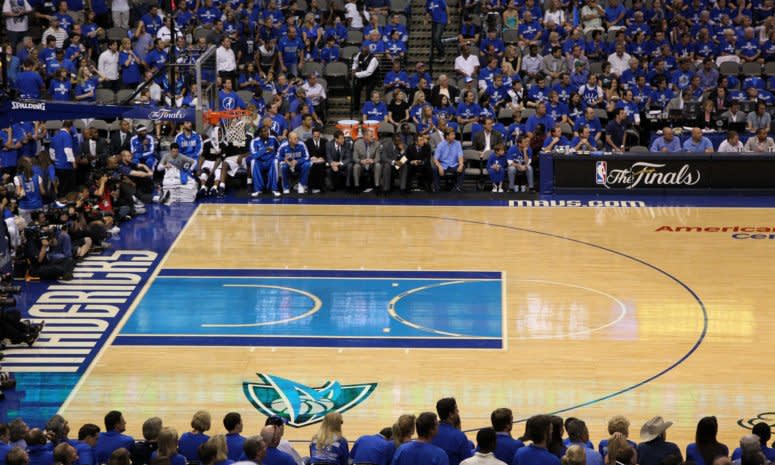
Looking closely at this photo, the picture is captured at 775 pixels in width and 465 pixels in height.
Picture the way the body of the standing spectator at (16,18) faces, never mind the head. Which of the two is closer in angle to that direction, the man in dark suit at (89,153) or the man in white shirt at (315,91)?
the man in dark suit

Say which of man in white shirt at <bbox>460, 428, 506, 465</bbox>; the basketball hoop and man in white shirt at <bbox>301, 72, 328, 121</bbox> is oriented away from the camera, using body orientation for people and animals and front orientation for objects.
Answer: man in white shirt at <bbox>460, 428, 506, 465</bbox>

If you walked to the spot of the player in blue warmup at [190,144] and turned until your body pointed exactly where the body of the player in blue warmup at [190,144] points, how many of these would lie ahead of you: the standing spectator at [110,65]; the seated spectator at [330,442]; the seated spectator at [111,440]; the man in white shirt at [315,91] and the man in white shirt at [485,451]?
3

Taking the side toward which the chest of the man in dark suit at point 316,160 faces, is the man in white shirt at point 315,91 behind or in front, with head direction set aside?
behind

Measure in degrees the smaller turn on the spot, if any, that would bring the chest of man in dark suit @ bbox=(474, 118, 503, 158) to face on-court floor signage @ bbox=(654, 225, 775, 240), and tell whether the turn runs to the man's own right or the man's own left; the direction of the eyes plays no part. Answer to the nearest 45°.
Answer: approximately 45° to the man's own left

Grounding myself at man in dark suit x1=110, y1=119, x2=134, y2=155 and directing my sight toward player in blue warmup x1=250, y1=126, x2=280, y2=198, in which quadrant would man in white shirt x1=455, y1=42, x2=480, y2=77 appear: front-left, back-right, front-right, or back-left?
front-left

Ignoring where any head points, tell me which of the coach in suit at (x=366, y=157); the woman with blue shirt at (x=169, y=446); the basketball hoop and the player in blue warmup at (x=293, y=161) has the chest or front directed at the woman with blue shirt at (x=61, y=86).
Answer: the woman with blue shirt at (x=169, y=446)

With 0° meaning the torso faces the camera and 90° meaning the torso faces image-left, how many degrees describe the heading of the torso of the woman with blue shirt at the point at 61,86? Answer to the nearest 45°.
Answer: approximately 0°

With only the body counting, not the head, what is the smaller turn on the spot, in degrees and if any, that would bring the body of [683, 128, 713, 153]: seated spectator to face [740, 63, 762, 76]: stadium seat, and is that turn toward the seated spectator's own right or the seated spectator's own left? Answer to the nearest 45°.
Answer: approximately 180°

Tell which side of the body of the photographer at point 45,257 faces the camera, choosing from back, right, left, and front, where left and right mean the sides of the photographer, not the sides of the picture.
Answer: right

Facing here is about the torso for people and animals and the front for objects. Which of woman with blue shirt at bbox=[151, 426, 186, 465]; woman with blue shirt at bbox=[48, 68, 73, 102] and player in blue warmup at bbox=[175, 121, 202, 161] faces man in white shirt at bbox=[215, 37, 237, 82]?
woman with blue shirt at bbox=[151, 426, 186, 465]

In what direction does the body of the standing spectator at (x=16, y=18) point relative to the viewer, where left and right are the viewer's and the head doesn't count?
facing the viewer

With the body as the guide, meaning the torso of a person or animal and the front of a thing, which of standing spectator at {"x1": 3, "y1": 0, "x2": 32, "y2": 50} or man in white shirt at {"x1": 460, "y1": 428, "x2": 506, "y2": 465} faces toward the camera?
the standing spectator

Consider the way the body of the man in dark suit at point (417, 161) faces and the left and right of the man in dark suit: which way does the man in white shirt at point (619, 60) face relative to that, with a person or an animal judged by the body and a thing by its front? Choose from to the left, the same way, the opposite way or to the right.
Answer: the same way

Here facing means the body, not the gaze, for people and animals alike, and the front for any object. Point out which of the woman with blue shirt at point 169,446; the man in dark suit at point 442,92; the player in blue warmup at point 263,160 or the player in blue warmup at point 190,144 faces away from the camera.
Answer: the woman with blue shirt

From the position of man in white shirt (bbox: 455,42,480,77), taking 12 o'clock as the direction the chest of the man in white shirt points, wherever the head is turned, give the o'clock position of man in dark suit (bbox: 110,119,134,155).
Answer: The man in dark suit is roughly at 2 o'clock from the man in white shirt.

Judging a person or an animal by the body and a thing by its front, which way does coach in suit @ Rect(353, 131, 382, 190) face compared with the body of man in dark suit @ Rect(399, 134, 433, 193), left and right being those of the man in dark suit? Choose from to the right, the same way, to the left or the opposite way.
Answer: the same way

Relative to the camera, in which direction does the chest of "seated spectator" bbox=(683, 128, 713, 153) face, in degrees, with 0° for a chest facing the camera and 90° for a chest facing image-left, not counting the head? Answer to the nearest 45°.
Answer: approximately 0°

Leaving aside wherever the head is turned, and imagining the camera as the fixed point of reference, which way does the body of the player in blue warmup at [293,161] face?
toward the camera

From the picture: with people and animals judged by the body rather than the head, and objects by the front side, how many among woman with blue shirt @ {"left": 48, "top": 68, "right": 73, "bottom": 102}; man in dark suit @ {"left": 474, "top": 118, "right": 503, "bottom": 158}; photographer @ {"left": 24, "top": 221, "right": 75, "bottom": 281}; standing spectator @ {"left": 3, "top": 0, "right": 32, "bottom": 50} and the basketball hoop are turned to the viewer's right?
2
